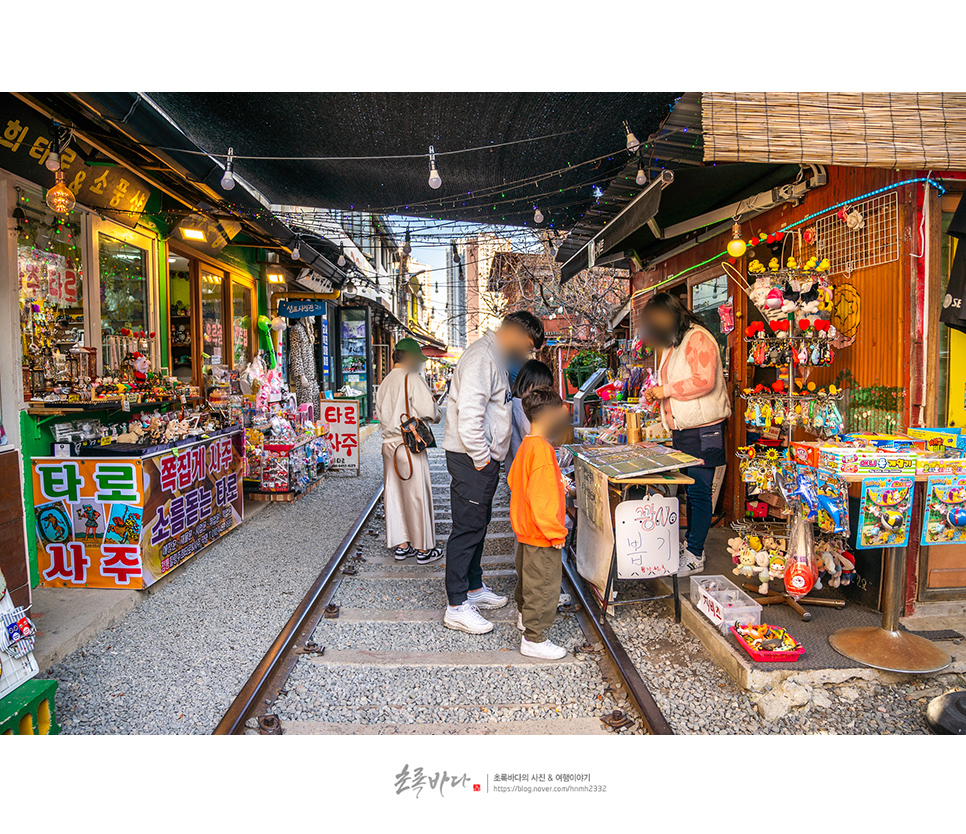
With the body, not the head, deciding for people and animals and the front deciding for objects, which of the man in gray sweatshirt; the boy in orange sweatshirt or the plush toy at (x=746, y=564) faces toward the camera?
the plush toy

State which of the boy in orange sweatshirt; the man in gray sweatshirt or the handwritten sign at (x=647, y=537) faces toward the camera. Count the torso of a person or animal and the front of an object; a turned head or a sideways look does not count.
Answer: the handwritten sign

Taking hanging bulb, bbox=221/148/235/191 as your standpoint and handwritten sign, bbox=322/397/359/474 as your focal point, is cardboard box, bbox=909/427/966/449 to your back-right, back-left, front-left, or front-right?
back-right

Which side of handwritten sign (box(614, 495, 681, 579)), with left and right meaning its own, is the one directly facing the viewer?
front

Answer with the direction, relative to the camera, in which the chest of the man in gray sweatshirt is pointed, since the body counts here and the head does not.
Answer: to the viewer's right

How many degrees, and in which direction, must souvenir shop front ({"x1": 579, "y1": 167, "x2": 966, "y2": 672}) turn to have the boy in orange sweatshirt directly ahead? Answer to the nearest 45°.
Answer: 0° — it already faces them

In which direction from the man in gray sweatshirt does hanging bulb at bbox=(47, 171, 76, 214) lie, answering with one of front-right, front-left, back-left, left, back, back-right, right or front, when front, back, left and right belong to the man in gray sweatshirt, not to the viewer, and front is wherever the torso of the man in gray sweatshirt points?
back

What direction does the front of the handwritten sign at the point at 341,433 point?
toward the camera

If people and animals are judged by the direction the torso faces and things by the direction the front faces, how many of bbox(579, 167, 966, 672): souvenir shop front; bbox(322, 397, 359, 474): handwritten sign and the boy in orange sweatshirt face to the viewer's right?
1

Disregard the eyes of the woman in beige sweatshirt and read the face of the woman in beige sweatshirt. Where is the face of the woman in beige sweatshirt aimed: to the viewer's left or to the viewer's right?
to the viewer's right

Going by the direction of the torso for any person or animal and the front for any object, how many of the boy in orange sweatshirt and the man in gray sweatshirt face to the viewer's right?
2

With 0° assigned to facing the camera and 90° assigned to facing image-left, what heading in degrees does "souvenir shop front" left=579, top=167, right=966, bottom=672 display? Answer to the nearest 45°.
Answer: approximately 45°
